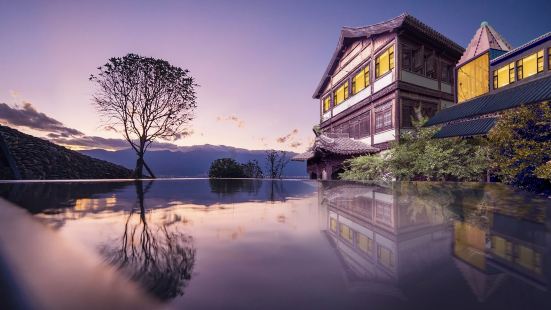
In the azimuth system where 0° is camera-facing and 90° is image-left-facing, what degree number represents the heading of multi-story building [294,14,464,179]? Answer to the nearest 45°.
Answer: approximately 45°

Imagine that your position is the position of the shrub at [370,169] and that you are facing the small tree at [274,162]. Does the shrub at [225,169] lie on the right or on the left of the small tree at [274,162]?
left

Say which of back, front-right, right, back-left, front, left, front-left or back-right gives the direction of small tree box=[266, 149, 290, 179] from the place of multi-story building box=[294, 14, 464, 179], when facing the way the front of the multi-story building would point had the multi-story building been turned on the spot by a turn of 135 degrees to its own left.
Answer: back-left
